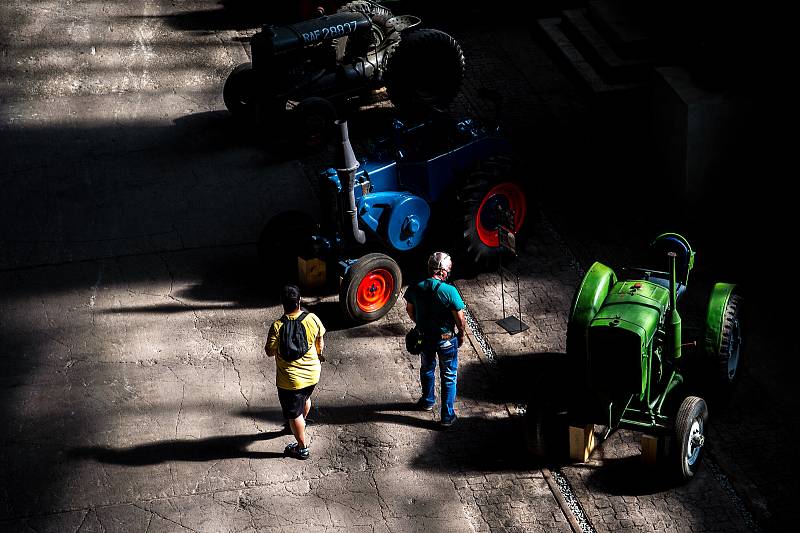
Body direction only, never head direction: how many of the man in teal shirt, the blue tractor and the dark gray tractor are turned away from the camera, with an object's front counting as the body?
1

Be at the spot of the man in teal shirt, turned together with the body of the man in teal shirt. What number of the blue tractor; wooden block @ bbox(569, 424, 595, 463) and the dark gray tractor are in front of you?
2

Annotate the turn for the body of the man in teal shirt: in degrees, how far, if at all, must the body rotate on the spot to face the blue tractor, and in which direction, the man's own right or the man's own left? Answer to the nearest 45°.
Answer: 0° — they already face it

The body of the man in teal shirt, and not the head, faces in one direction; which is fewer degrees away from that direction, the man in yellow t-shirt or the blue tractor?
the blue tractor

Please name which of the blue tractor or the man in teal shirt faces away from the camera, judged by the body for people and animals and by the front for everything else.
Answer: the man in teal shirt

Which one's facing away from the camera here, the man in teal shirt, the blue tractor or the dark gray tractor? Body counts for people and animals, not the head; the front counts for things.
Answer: the man in teal shirt

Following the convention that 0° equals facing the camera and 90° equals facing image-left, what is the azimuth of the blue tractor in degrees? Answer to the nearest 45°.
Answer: approximately 45°

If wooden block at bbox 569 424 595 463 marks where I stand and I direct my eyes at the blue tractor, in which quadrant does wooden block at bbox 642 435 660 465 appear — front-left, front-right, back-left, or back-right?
back-right

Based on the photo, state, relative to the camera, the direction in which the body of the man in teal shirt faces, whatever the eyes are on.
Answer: away from the camera

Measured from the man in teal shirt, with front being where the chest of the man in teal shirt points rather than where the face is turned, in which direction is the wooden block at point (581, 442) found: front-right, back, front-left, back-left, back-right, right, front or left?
back-right

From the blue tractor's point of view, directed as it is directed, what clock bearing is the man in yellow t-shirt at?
The man in yellow t-shirt is roughly at 11 o'clock from the blue tractor.

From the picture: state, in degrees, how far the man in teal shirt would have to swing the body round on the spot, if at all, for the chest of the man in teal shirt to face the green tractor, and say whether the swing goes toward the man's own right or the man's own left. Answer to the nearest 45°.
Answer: approximately 90° to the man's own right
